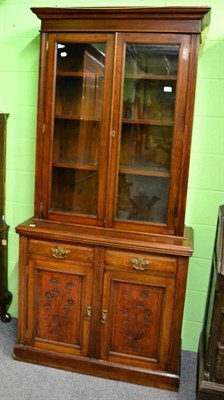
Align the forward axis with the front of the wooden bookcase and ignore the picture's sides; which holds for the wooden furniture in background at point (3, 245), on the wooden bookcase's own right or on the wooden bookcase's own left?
on the wooden bookcase's own right

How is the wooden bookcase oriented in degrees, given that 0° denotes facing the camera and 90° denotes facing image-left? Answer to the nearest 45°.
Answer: approximately 0°
